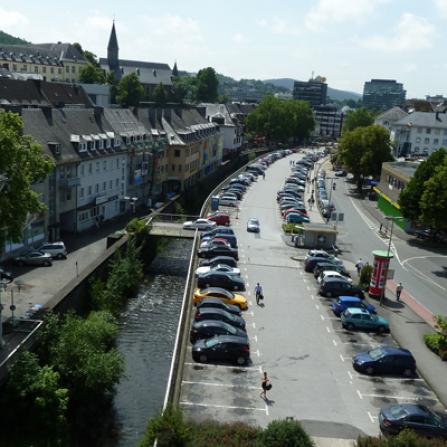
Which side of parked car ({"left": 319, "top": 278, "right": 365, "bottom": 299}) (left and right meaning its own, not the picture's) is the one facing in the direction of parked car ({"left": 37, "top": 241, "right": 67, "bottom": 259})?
back

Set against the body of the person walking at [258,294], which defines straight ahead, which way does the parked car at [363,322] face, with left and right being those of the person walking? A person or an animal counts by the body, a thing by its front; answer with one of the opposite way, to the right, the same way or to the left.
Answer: to the right

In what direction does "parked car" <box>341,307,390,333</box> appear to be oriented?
to the viewer's right

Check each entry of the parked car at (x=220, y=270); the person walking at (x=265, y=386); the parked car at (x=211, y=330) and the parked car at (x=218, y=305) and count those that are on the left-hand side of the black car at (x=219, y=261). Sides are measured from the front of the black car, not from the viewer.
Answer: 4

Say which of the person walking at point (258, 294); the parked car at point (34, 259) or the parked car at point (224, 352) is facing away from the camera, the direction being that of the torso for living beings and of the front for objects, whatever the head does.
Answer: the person walking

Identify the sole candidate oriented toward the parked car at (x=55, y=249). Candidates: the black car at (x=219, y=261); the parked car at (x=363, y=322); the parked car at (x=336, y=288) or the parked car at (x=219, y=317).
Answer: the black car

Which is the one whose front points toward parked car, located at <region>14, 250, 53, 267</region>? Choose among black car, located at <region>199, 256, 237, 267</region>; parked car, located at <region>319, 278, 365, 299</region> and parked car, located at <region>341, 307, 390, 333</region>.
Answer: the black car

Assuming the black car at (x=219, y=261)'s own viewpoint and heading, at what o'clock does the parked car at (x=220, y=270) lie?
The parked car is roughly at 9 o'clock from the black car.

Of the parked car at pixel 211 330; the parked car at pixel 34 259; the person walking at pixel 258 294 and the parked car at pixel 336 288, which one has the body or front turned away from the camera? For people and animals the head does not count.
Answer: the person walking

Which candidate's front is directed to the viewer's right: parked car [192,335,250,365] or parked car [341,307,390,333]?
parked car [341,307,390,333]

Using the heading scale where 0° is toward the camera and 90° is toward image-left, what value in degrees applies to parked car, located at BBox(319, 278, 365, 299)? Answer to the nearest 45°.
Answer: approximately 270°

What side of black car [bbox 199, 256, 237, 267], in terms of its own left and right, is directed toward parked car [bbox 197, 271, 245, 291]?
left

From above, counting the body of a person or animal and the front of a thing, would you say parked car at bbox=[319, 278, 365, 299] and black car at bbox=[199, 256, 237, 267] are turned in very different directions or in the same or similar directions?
very different directions

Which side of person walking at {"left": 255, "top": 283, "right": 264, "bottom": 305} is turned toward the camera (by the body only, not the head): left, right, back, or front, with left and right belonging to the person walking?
back

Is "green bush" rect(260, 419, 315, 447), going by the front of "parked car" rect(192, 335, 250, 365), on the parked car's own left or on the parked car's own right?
on the parked car's own left
